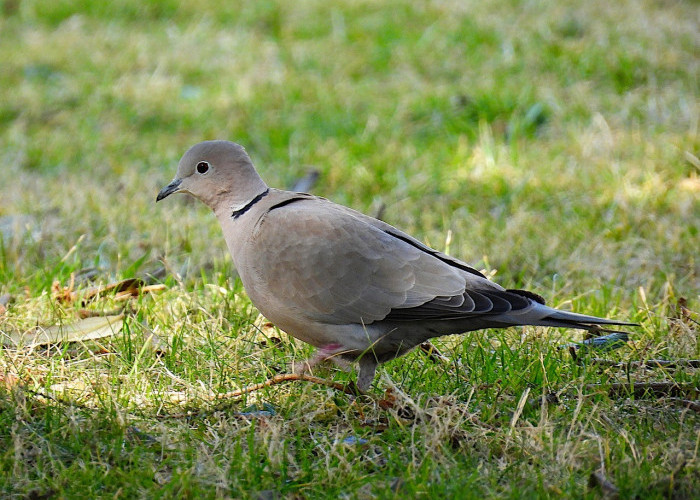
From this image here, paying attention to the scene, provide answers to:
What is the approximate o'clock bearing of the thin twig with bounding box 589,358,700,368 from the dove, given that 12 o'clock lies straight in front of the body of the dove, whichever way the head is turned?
The thin twig is roughly at 6 o'clock from the dove.

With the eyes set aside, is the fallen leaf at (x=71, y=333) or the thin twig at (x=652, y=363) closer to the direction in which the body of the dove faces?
the fallen leaf

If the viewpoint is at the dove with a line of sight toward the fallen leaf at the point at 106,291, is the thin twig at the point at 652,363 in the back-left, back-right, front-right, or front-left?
back-right

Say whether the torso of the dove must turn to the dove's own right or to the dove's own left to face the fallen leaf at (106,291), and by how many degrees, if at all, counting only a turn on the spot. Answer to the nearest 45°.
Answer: approximately 45° to the dove's own right

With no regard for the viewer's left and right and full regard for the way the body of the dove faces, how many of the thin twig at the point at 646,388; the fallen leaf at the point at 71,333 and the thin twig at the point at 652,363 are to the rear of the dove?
2

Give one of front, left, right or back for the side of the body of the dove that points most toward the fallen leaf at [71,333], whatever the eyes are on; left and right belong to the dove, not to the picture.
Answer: front

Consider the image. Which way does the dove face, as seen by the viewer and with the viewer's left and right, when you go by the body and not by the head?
facing to the left of the viewer

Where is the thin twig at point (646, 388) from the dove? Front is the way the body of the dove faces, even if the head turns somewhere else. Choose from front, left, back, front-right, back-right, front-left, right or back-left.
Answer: back

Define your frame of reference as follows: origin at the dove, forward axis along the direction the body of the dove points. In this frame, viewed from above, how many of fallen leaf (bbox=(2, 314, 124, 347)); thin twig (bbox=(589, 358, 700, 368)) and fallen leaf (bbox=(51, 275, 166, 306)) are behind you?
1

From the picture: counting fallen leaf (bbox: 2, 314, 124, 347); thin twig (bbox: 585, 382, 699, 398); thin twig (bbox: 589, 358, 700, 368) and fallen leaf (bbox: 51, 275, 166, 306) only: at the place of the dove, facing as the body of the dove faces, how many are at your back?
2
